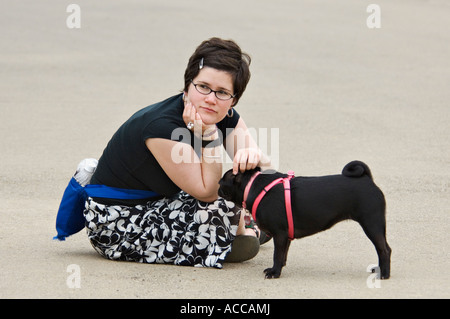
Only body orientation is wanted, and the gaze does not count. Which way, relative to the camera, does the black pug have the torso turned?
to the viewer's left
